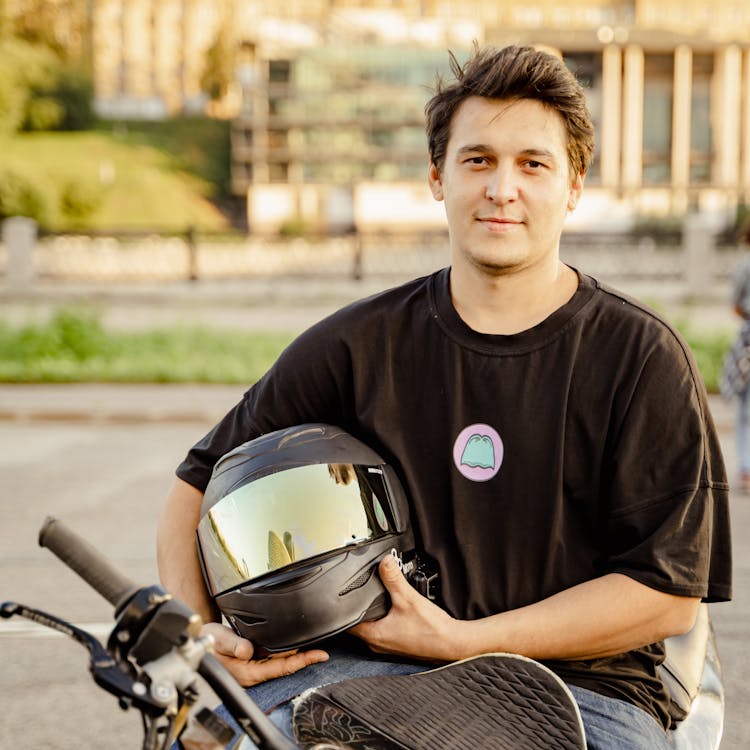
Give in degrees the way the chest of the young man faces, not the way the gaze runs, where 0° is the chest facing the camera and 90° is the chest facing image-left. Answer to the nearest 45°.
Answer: approximately 0°

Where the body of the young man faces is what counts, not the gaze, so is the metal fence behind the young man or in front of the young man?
behind
